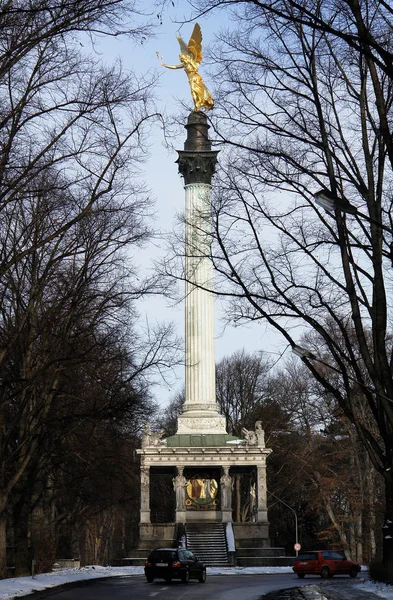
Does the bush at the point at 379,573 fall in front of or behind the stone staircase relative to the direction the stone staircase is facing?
in front

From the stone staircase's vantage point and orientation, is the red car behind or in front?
in front

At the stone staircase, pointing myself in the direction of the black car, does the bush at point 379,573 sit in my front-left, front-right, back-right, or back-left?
front-left

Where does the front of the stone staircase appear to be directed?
toward the camera

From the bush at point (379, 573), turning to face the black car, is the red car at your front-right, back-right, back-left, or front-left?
front-right

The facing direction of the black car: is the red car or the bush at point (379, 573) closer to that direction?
the red car

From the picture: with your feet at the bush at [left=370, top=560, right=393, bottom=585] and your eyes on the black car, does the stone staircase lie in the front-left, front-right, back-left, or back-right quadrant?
front-right

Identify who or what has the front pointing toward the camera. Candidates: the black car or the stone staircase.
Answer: the stone staircase

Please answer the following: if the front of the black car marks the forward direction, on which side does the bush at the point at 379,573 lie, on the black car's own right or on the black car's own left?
on the black car's own right

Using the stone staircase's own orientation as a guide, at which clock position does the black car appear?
The black car is roughly at 12 o'clock from the stone staircase.

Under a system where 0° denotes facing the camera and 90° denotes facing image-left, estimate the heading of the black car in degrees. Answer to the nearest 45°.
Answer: approximately 225°
